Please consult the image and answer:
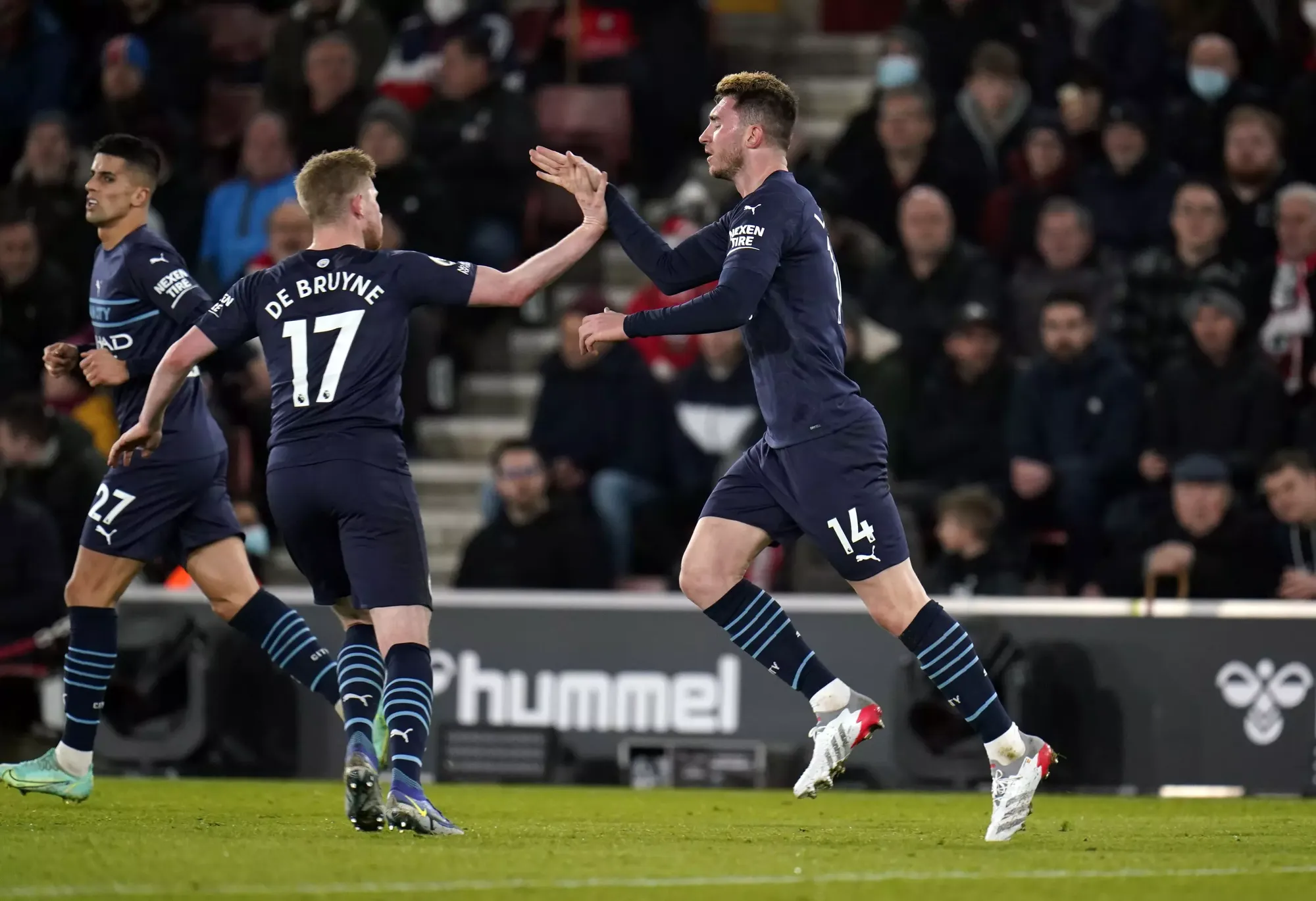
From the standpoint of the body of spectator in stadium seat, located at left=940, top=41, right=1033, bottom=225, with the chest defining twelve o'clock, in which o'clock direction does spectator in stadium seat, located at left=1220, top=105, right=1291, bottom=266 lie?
spectator in stadium seat, located at left=1220, top=105, right=1291, bottom=266 is roughly at 10 o'clock from spectator in stadium seat, located at left=940, top=41, right=1033, bottom=225.

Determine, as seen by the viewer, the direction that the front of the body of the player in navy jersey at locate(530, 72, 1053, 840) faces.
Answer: to the viewer's left

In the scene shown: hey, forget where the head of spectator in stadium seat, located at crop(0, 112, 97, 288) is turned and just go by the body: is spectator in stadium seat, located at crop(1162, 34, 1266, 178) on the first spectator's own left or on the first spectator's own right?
on the first spectator's own left

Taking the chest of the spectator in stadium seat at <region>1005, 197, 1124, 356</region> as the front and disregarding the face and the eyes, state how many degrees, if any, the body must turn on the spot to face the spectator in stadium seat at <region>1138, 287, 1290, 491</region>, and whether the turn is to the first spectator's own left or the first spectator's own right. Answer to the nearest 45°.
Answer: approximately 45° to the first spectator's own left

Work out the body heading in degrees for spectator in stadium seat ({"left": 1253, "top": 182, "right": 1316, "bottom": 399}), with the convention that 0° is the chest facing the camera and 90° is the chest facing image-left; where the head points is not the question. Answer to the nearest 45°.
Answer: approximately 0°

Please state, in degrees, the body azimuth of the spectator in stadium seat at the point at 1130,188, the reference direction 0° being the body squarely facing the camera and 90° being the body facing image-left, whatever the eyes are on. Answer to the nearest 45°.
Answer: approximately 0°
